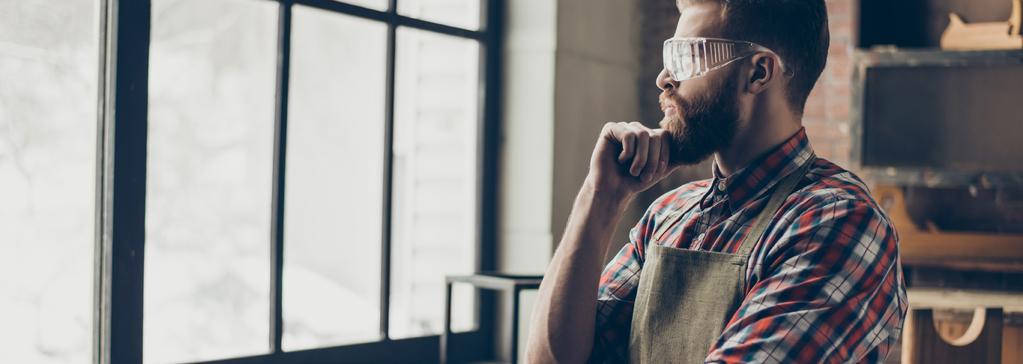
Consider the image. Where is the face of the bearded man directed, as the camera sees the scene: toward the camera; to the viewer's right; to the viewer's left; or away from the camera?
to the viewer's left

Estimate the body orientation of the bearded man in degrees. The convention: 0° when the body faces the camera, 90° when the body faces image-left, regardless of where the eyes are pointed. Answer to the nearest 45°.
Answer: approximately 45°

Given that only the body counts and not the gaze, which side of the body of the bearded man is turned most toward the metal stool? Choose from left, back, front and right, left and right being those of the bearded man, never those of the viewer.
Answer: right
